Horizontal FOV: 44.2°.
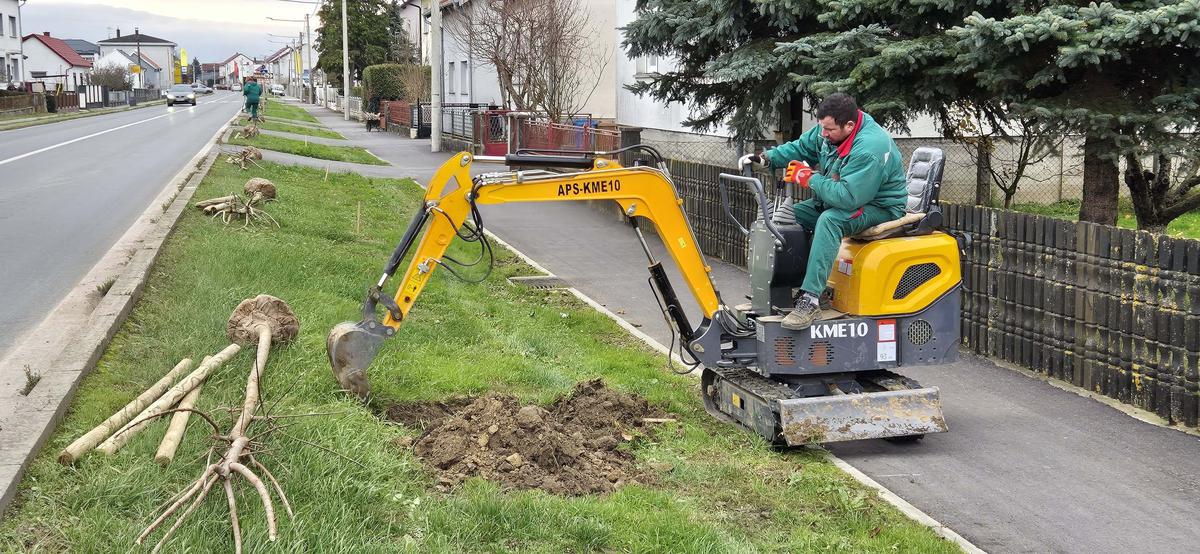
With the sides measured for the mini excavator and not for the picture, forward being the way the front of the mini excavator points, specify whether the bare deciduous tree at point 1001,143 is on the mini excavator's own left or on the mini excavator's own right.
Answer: on the mini excavator's own right

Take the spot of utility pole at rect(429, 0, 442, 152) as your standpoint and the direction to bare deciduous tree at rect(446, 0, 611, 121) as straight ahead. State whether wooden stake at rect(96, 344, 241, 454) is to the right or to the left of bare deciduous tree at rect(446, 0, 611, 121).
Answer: right

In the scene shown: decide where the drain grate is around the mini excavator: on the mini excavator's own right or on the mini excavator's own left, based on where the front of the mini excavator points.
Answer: on the mini excavator's own right

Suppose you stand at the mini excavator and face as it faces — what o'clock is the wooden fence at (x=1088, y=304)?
The wooden fence is roughly at 5 o'clock from the mini excavator.

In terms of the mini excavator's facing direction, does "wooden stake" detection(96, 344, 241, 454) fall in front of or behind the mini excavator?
in front

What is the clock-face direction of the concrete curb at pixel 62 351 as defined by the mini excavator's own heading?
The concrete curb is roughly at 12 o'clock from the mini excavator.

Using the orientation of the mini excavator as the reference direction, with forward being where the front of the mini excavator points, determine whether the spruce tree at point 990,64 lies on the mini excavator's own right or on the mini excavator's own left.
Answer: on the mini excavator's own right

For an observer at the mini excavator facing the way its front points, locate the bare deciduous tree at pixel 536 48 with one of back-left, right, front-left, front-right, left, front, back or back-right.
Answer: right

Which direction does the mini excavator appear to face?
to the viewer's left

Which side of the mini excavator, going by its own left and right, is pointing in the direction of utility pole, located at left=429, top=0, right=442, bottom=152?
right

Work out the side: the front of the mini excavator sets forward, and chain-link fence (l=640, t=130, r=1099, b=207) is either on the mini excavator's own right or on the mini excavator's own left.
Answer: on the mini excavator's own right

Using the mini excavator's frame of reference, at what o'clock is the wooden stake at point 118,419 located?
The wooden stake is roughly at 11 o'clock from the mini excavator.

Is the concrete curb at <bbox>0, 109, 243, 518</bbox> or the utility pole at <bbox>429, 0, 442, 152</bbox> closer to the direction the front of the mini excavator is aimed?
the concrete curb
